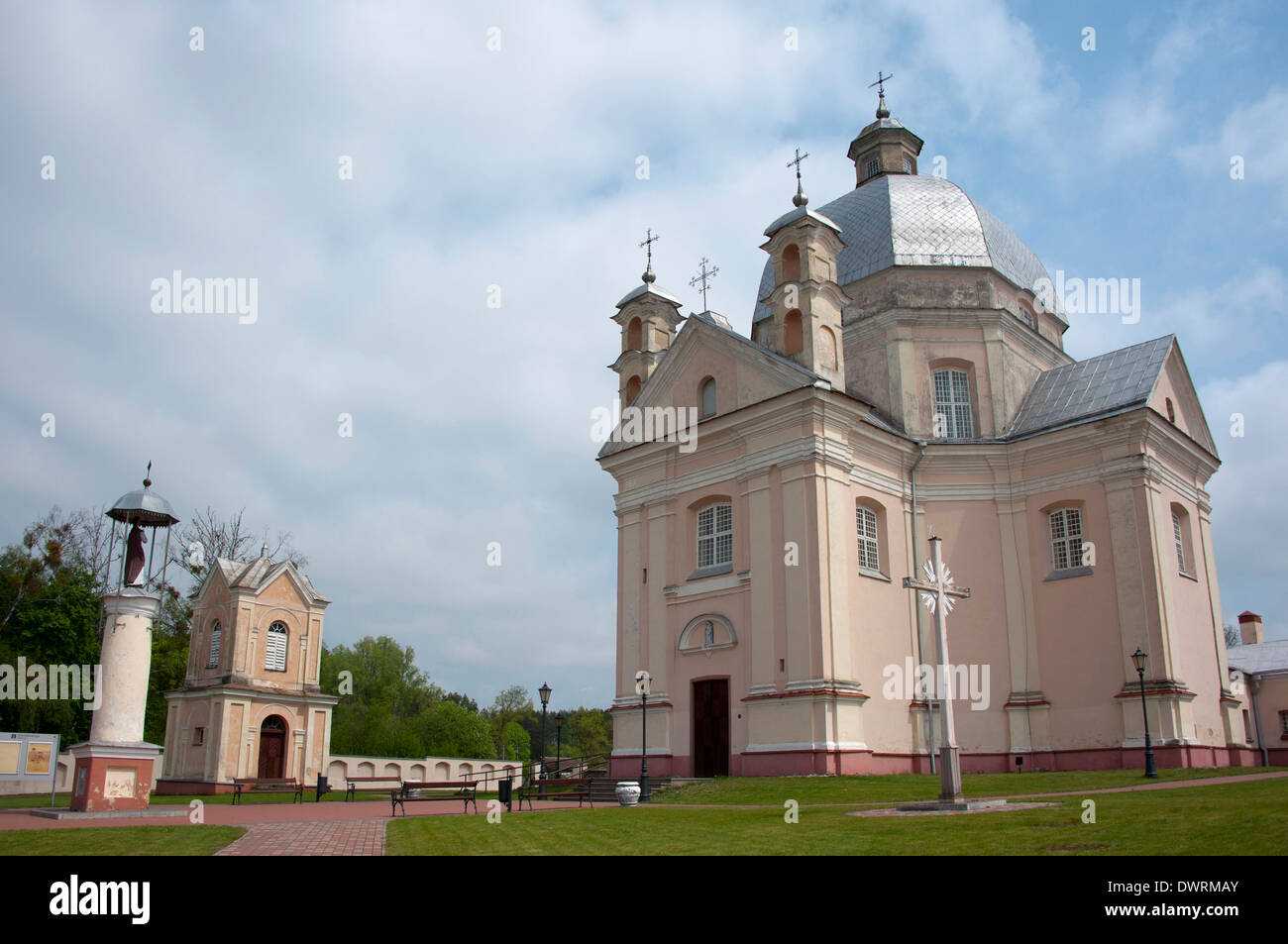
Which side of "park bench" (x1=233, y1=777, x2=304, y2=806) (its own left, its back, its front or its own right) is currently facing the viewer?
front

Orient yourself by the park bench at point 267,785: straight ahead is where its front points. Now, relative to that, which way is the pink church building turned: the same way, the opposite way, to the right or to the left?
to the right

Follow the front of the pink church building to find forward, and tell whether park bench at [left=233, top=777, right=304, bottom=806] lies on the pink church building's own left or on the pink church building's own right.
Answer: on the pink church building's own right

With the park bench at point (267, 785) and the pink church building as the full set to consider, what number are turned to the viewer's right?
0

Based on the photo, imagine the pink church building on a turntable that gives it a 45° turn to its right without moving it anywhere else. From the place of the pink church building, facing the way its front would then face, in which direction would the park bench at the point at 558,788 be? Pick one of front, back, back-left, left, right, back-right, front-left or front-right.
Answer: front

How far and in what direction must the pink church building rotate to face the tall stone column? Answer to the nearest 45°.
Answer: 0° — it already faces it

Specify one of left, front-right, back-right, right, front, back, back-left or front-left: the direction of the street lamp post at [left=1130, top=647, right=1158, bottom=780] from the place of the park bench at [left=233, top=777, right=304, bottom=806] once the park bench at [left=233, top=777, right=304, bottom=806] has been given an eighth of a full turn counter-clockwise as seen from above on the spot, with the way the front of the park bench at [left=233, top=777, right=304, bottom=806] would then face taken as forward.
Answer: front

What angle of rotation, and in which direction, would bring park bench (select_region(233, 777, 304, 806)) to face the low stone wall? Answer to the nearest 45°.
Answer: approximately 135° to its left

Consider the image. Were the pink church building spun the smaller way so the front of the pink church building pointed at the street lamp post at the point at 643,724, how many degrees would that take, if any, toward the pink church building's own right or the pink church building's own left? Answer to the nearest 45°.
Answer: approximately 45° to the pink church building's own right

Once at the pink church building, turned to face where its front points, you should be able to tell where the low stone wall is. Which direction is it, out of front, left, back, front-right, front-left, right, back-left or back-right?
right

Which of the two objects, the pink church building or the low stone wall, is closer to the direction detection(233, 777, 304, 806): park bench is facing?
the pink church building

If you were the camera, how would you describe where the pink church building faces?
facing the viewer and to the left of the viewer

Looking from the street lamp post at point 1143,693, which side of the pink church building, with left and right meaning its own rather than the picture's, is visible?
left

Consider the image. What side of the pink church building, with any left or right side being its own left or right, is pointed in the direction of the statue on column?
front
